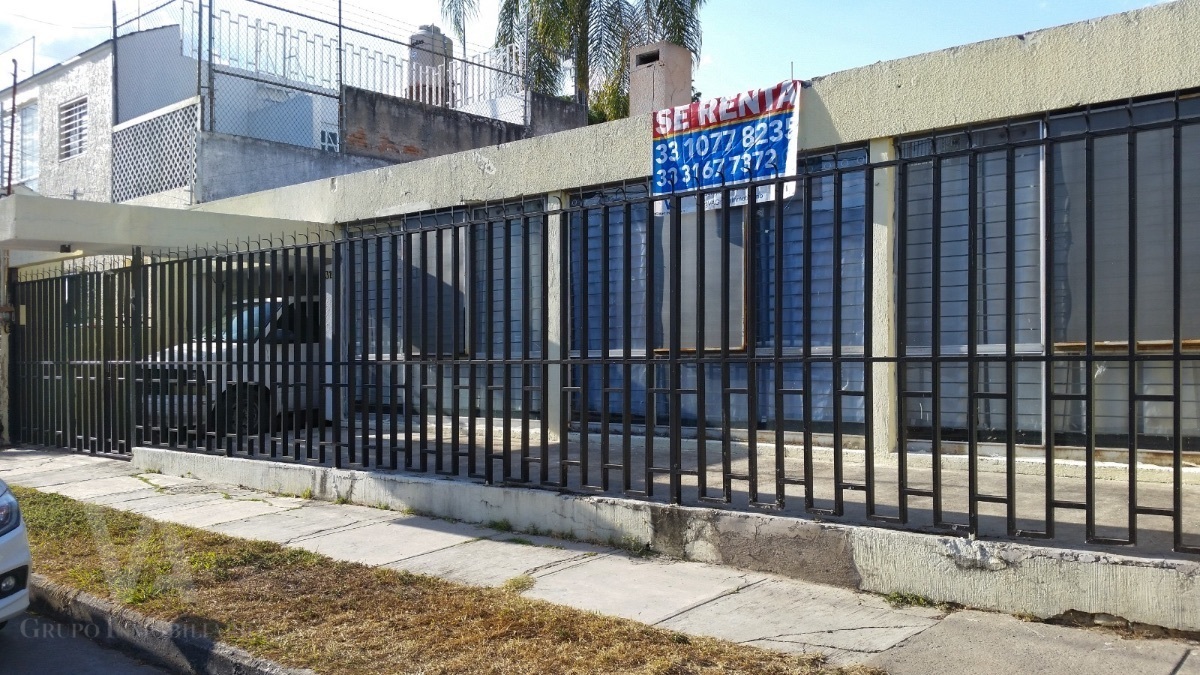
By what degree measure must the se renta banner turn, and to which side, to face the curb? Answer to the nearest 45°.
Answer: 0° — it already faces it

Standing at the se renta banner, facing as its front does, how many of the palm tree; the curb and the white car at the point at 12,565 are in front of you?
2

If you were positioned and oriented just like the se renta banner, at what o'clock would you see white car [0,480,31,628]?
The white car is roughly at 12 o'clock from the se renta banner.

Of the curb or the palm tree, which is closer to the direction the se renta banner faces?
the curb

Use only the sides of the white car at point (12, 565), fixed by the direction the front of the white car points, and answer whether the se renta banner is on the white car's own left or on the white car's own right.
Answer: on the white car's own left

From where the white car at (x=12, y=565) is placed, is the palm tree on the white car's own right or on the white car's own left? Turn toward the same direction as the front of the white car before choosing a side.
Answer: on the white car's own left

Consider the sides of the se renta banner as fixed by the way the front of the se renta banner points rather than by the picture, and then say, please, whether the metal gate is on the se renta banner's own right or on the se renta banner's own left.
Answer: on the se renta banner's own right

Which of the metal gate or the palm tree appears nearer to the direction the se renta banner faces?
the metal gate

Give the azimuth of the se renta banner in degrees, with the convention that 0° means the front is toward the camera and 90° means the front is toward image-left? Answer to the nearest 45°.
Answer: approximately 45°
